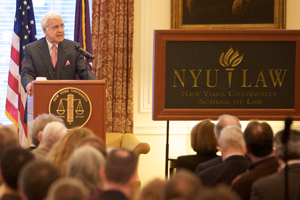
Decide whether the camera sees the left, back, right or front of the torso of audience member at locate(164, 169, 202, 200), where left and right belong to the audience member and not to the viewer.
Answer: back

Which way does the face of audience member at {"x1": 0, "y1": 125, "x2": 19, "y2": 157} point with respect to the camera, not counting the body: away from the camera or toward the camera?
away from the camera

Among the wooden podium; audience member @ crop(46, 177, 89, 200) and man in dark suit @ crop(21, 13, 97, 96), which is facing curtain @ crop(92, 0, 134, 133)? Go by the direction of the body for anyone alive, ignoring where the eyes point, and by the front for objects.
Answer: the audience member

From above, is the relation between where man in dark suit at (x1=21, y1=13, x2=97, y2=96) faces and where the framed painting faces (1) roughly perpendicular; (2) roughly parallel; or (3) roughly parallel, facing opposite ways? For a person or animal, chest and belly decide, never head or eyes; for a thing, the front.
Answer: roughly parallel

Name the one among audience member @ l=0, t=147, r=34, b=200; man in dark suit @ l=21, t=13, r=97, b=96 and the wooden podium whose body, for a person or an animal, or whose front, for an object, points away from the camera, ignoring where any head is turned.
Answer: the audience member

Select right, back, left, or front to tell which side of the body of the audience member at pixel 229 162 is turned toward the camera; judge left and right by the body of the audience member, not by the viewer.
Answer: back

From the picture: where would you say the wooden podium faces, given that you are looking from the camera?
facing the viewer

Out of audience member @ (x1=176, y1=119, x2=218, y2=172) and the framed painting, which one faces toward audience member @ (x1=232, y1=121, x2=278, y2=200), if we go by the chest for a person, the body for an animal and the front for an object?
the framed painting

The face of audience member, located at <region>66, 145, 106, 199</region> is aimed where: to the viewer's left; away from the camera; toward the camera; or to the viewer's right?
away from the camera

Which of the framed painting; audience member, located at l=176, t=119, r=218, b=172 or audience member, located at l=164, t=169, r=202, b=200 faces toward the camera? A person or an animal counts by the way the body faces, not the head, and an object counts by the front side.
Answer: the framed painting

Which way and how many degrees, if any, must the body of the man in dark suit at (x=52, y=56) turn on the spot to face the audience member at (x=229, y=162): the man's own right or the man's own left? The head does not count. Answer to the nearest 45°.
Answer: approximately 45° to the man's own left

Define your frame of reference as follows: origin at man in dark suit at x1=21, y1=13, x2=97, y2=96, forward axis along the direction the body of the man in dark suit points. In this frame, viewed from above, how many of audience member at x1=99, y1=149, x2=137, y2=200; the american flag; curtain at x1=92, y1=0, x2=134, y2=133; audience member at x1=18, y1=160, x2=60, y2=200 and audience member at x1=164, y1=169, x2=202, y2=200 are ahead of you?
3

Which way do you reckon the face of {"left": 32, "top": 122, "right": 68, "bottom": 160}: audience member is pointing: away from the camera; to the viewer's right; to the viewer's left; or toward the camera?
away from the camera

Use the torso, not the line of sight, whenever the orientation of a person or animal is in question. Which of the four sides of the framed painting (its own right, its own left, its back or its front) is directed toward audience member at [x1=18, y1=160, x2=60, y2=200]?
front

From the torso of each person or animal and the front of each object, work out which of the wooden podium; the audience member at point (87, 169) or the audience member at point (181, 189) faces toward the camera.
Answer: the wooden podium

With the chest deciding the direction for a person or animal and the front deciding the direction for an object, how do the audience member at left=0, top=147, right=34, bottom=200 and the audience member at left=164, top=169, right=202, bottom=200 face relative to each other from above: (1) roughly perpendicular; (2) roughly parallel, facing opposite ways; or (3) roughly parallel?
roughly parallel

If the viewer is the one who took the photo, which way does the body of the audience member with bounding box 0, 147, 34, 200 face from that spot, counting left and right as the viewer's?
facing away from the viewer

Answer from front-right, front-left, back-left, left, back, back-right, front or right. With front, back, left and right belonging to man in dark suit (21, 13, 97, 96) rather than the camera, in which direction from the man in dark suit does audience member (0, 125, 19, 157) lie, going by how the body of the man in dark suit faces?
front

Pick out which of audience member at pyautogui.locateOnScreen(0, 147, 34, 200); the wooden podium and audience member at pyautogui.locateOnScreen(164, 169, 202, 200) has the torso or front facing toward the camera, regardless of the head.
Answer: the wooden podium

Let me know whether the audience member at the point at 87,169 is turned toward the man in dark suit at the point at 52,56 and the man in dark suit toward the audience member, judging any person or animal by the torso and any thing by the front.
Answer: yes
